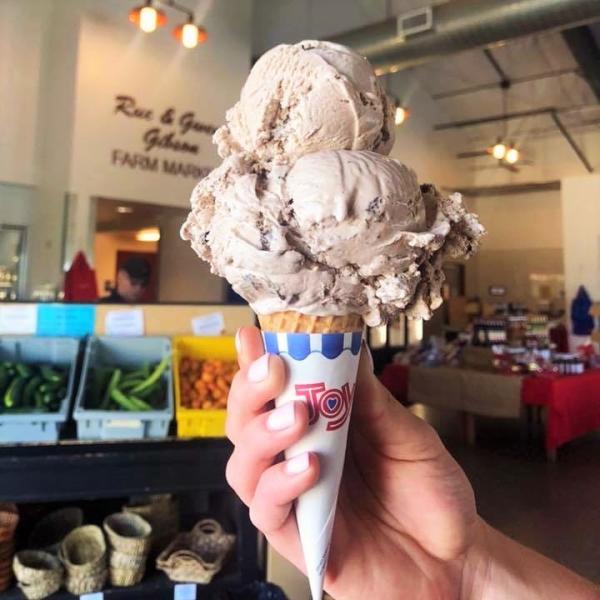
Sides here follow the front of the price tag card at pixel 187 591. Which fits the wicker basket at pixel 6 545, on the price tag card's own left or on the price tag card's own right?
on the price tag card's own right

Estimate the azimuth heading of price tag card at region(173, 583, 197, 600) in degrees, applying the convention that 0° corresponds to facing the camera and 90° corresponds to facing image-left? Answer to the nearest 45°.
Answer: approximately 0°

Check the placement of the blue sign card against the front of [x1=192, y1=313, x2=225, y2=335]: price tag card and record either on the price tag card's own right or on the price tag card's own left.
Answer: on the price tag card's own right

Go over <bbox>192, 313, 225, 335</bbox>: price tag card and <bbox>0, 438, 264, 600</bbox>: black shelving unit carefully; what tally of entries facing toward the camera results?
2
